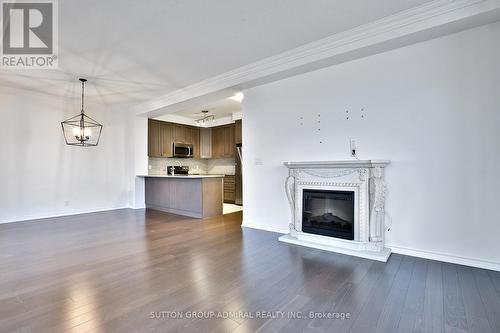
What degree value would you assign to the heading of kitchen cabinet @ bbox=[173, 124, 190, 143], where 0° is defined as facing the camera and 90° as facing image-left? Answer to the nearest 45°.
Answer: approximately 315°

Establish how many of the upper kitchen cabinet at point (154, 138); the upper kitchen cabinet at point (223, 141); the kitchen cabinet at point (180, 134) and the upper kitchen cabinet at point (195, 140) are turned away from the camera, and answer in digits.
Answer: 0

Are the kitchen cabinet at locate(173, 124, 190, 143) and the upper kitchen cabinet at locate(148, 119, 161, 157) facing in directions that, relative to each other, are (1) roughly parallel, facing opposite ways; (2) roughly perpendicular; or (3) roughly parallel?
roughly parallel

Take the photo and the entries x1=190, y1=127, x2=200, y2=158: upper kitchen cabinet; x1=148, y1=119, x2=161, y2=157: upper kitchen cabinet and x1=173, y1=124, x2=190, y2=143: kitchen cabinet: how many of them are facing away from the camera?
0

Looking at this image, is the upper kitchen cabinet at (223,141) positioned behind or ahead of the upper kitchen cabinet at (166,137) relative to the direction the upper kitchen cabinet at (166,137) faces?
ahead

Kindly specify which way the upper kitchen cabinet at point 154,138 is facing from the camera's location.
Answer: facing the viewer and to the right of the viewer

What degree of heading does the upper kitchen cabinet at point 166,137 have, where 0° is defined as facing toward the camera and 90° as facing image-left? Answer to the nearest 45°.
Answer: approximately 315°

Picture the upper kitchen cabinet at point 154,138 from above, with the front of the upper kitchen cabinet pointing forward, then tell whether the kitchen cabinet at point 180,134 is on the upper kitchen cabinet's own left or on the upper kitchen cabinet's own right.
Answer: on the upper kitchen cabinet's own left

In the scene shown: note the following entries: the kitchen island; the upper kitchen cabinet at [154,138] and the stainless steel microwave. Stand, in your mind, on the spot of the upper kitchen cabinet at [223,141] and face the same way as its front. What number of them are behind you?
0

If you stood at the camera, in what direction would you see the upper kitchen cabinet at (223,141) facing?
facing the viewer and to the left of the viewer

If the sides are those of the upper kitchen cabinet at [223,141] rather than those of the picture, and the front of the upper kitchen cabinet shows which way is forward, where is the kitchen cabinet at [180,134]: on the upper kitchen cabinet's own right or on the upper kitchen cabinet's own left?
on the upper kitchen cabinet's own right
